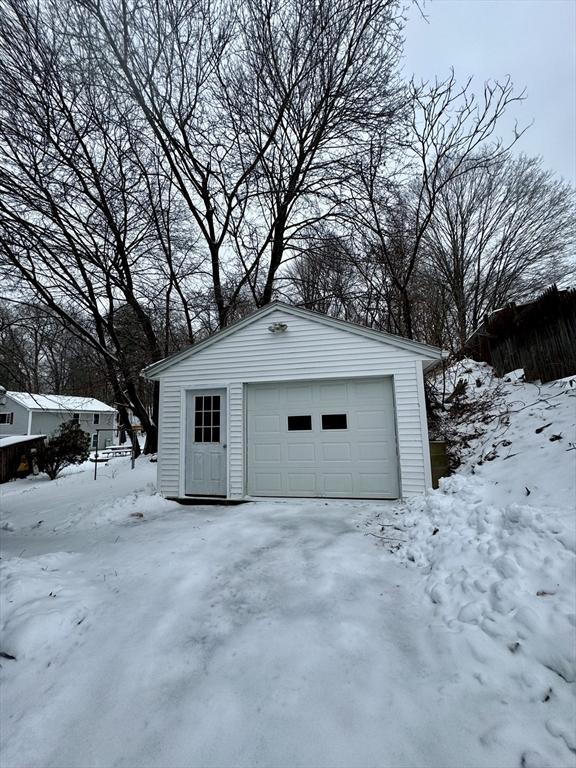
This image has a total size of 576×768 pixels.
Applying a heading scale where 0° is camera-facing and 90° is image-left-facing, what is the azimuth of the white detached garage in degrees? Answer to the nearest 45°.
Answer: approximately 0°

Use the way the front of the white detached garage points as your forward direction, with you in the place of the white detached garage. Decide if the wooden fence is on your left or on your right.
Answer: on your left

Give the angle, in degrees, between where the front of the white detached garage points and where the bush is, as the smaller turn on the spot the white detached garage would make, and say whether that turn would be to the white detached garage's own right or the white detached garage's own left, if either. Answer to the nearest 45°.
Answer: approximately 135° to the white detached garage's own right

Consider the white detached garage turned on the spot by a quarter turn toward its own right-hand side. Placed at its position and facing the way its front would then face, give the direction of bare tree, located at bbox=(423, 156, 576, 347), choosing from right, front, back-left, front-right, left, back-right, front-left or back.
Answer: back-right
